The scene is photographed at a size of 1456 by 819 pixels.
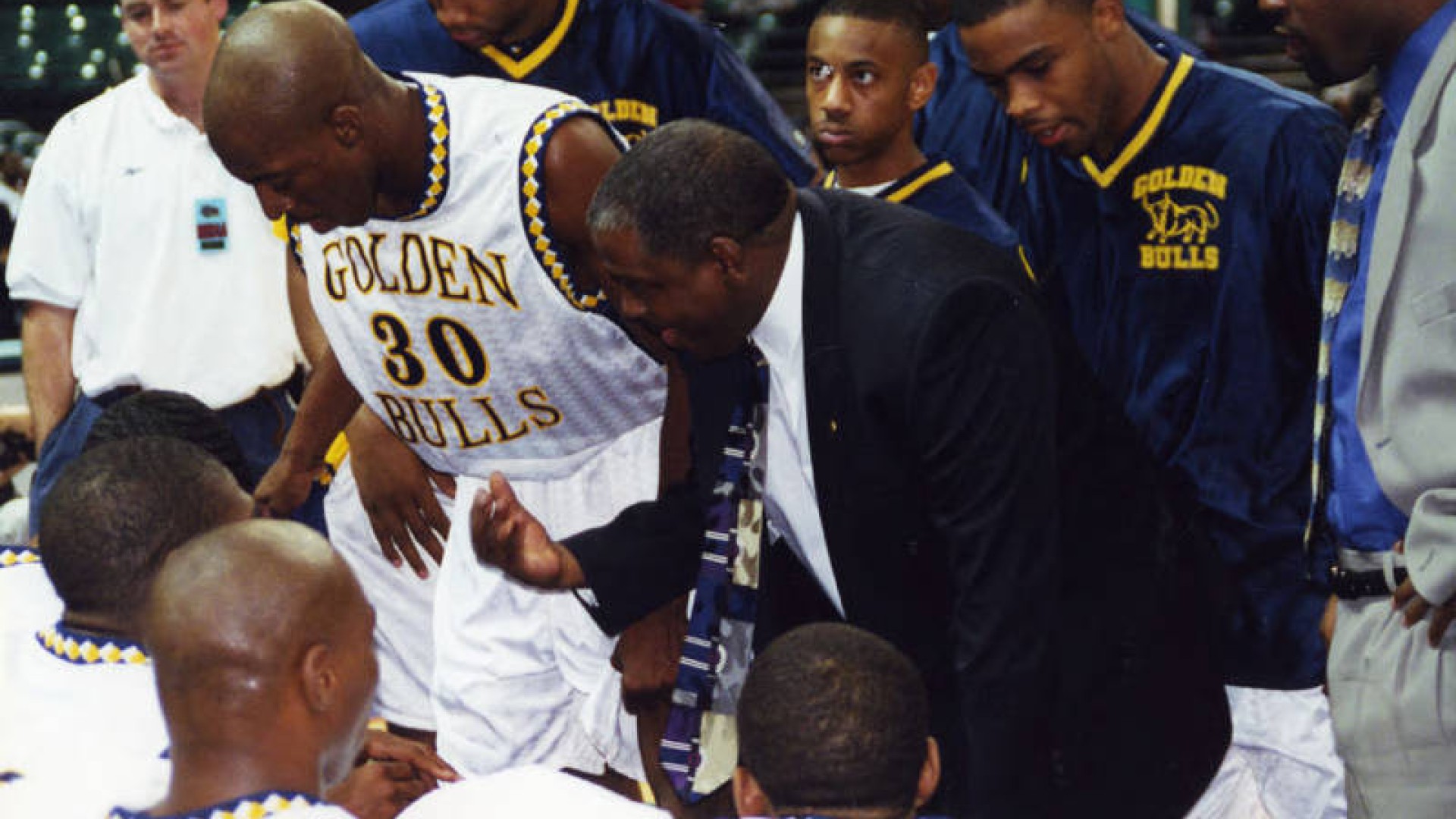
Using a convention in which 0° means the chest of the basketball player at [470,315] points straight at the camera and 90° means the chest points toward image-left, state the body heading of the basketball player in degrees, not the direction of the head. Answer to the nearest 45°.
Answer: approximately 45°
